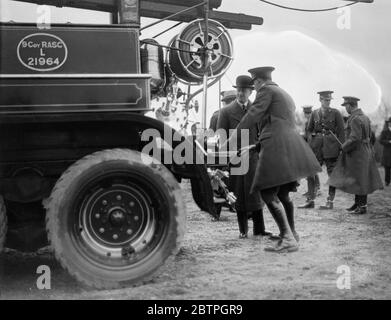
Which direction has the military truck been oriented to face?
to the viewer's left

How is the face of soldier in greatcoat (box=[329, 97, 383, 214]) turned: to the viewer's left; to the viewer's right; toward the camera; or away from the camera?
to the viewer's left

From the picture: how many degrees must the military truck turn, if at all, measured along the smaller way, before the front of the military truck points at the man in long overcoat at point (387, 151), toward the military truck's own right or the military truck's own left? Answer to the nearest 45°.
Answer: approximately 135° to the military truck's own right

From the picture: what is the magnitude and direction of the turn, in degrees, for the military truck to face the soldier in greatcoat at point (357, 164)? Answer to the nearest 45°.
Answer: approximately 135° to its right

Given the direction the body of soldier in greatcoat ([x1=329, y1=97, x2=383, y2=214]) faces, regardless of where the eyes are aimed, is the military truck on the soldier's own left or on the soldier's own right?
on the soldier's own left

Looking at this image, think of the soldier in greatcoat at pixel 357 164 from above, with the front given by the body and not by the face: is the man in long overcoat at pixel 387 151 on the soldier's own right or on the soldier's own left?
on the soldier's own right

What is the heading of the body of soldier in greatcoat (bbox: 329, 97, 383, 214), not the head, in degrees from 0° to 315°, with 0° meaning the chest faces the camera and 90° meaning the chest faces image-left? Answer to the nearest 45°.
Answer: approximately 90°

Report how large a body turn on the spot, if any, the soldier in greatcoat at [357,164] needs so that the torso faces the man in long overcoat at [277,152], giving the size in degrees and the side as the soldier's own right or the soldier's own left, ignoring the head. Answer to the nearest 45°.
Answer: approximately 90° to the soldier's own left

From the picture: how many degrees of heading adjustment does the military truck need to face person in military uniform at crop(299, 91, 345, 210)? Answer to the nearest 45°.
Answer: approximately 135° to its right
